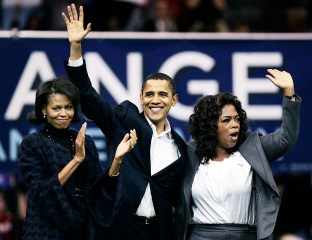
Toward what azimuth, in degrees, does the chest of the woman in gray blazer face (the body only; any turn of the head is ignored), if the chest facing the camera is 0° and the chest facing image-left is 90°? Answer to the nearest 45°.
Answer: approximately 0°

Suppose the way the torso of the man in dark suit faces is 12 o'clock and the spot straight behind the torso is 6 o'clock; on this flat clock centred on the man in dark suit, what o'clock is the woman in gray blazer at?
The woman in gray blazer is roughly at 9 o'clock from the man in dark suit.

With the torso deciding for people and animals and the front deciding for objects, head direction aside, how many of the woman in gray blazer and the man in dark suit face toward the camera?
2

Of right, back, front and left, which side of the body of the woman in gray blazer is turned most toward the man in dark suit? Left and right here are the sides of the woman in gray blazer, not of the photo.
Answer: right

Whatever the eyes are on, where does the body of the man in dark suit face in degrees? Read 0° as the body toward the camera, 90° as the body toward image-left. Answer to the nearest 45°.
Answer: approximately 0°
